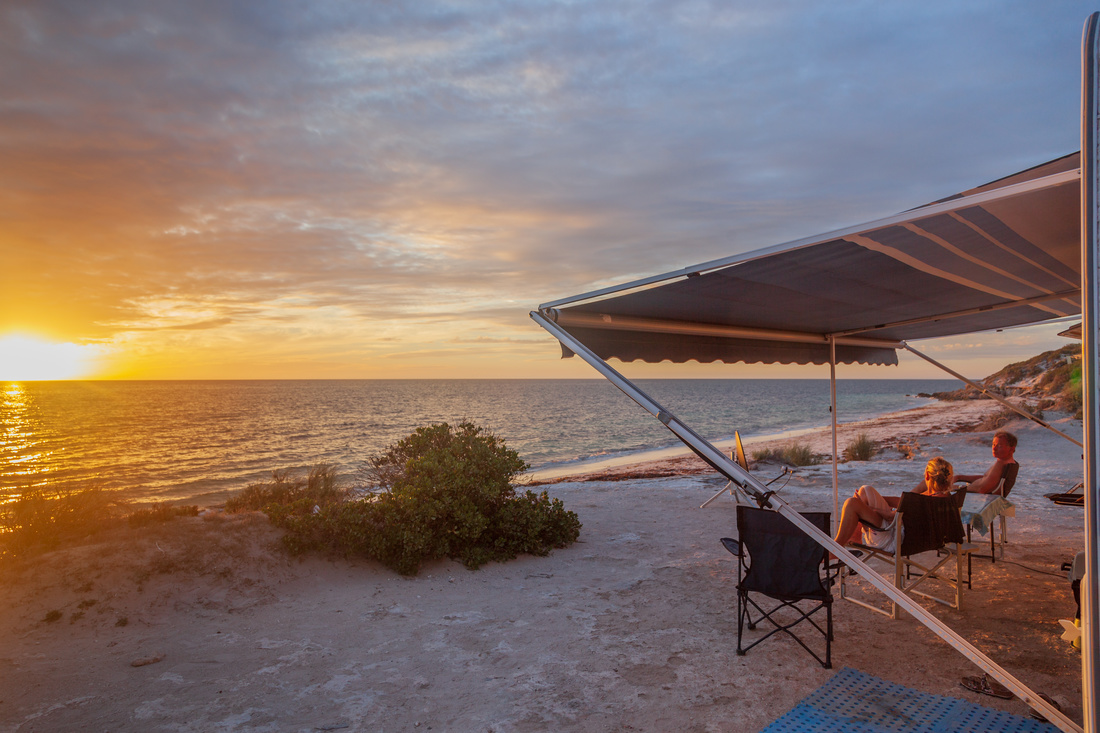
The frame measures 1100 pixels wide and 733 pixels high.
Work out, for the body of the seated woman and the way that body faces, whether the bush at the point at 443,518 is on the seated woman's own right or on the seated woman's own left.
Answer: on the seated woman's own left

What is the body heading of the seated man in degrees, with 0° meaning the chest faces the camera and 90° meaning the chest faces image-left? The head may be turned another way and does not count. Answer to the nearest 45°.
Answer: approximately 90°

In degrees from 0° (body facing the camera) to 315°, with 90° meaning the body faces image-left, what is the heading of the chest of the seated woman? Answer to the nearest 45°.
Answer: approximately 135°

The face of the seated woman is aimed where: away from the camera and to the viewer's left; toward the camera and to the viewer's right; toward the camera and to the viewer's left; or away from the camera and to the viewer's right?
away from the camera and to the viewer's left

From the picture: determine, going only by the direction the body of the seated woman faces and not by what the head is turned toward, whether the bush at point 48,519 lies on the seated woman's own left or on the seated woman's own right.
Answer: on the seated woman's own left
